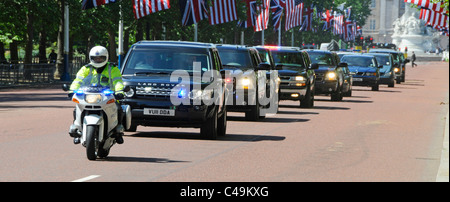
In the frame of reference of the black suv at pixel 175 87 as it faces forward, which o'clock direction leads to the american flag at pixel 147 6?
The american flag is roughly at 6 o'clock from the black suv.

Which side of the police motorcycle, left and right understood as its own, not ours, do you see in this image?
front

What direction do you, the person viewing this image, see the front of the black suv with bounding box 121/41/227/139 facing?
facing the viewer

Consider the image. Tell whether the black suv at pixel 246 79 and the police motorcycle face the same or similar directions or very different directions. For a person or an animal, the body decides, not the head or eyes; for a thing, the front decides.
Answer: same or similar directions

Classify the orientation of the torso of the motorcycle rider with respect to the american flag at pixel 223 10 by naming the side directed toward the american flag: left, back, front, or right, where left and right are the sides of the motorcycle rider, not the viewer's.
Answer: back

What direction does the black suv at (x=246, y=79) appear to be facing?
toward the camera

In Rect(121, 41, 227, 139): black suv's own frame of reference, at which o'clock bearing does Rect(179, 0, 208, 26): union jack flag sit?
The union jack flag is roughly at 6 o'clock from the black suv.

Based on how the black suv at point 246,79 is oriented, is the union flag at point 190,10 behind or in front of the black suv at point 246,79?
behind

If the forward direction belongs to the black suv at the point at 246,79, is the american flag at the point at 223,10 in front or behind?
behind

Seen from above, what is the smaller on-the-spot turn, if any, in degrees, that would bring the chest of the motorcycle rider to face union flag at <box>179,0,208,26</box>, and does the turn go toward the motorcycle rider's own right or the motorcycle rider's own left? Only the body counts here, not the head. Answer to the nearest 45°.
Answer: approximately 180°

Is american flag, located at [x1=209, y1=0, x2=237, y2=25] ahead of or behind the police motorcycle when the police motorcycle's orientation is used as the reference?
behind

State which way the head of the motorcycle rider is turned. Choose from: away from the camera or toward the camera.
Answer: toward the camera

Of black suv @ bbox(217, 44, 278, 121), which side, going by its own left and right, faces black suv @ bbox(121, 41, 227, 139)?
front
